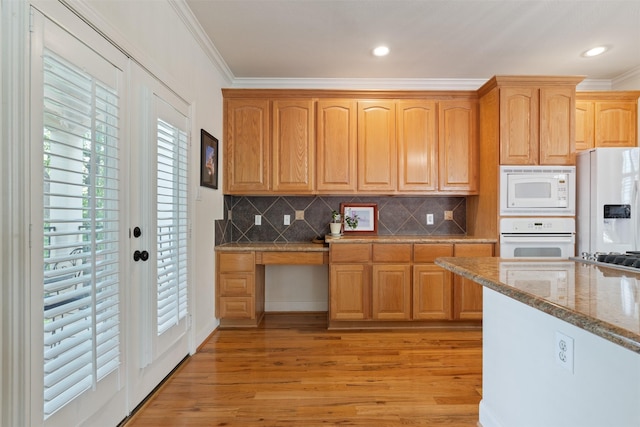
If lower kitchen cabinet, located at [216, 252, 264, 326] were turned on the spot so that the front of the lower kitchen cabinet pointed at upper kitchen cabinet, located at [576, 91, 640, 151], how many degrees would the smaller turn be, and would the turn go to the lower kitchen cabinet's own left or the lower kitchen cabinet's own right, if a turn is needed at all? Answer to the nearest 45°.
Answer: approximately 90° to the lower kitchen cabinet's own left

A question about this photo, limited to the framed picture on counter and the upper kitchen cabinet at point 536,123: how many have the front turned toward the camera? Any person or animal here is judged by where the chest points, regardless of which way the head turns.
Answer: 2

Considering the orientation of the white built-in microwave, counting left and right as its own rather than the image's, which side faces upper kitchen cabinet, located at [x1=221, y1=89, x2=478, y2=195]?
right

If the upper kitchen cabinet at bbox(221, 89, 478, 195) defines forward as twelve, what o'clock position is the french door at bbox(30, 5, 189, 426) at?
The french door is roughly at 1 o'clock from the upper kitchen cabinet.

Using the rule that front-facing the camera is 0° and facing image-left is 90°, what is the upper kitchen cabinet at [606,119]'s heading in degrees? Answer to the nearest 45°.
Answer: approximately 0°

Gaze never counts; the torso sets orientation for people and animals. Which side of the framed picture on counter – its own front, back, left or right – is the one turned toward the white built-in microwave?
left

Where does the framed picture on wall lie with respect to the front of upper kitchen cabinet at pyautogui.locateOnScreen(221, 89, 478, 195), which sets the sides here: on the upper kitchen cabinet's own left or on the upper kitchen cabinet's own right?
on the upper kitchen cabinet's own right

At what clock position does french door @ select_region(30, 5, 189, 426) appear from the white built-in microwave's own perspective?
The french door is roughly at 1 o'clock from the white built-in microwave.

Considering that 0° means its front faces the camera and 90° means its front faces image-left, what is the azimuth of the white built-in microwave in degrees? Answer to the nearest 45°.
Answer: approximately 0°
